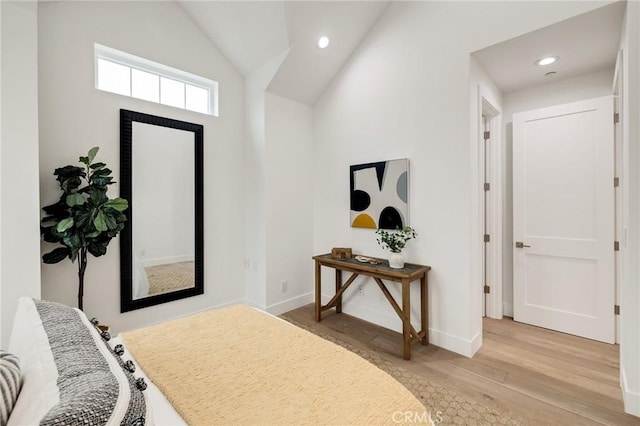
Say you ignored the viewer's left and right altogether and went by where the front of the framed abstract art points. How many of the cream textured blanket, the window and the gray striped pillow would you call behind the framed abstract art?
0

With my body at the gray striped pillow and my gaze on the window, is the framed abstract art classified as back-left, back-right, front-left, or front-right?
front-right

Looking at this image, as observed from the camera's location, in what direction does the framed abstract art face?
facing the viewer and to the left of the viewer

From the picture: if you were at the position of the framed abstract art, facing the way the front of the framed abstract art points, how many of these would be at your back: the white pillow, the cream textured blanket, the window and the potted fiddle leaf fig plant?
0

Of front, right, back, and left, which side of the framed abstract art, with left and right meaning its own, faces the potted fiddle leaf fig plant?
front

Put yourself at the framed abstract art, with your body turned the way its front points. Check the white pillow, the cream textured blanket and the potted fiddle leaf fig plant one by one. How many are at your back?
0

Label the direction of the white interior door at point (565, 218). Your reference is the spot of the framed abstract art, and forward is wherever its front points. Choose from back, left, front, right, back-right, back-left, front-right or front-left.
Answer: back-left

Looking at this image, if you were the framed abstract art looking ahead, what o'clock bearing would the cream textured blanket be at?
The cream textured blanket is roughly at 11 o'clock from the framed abstract art.

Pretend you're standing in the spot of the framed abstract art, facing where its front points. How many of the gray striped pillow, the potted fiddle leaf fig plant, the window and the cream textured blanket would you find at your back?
0

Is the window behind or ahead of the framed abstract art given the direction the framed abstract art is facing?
ahead
